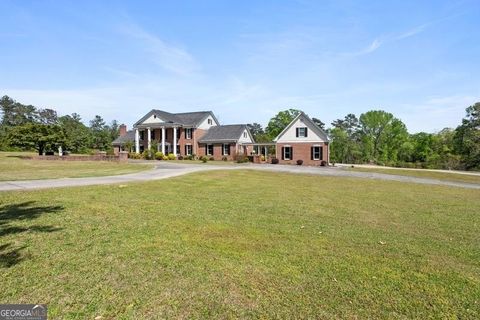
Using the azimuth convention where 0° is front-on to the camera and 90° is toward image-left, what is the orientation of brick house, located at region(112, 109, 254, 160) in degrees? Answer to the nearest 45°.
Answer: approximately 45°
